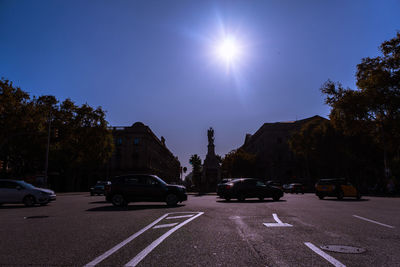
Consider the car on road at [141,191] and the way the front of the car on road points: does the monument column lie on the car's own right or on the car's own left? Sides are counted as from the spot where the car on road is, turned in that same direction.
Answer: on the car's own left

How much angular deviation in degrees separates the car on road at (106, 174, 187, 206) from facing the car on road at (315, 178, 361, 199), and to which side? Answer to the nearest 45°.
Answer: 0° — it already faces it

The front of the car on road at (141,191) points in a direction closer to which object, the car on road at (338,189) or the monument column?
the car on road

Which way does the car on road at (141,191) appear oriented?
to the viewer's right

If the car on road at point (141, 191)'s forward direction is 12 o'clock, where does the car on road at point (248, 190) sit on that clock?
the car on road at point (248, 190) is roughly at 11 o'clock from the car on road at point (141, 191).

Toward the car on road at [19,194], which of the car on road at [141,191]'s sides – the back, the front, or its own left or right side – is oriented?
back

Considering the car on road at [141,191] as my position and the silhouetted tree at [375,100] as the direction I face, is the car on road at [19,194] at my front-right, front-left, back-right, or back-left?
back-left

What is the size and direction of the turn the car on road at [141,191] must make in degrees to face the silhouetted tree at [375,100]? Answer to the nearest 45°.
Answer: approximately 45° to its left
